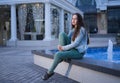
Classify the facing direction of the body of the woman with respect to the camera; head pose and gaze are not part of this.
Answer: to the viewer's left
